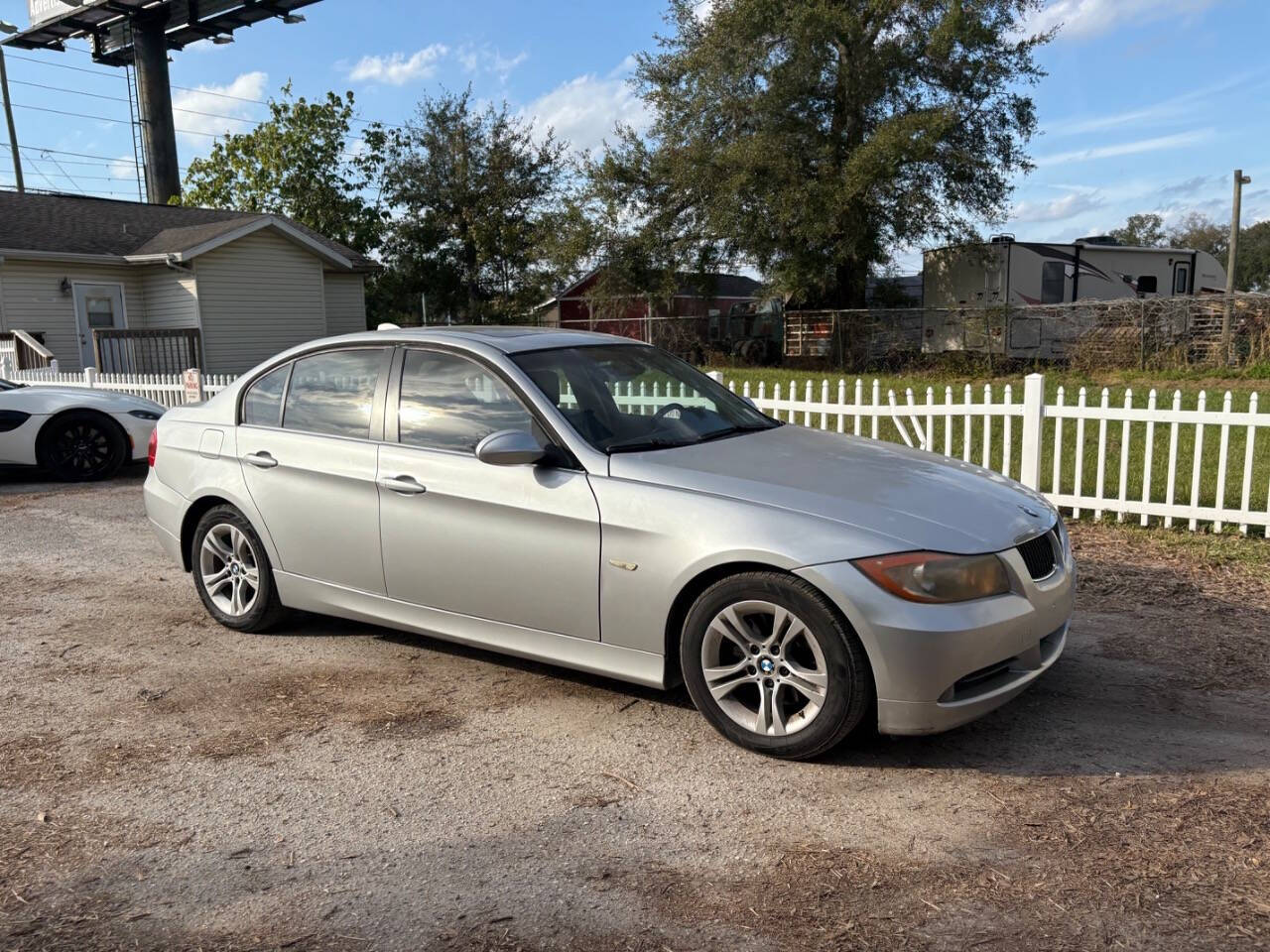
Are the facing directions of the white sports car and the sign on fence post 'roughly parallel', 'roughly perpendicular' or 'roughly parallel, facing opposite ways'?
roughly perpendicular

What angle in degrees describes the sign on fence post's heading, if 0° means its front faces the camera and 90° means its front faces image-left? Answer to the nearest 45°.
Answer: approximately 0°

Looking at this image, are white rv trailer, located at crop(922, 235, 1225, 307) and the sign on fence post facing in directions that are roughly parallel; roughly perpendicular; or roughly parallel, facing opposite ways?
roughly perpendicular

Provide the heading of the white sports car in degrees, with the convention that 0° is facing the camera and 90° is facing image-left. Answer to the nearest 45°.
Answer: approximately 270°

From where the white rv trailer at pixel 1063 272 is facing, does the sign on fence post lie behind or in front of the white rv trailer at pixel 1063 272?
behind

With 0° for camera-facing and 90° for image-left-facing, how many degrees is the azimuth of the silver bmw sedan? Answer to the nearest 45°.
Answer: approximately 315°

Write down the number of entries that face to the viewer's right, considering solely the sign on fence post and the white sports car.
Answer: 1

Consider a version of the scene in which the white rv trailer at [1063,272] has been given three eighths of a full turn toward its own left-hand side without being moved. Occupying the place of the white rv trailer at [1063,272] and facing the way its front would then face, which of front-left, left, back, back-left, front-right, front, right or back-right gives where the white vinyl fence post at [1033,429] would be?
left

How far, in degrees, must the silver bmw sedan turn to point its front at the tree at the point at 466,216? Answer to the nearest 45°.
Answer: approximately 135° to its left

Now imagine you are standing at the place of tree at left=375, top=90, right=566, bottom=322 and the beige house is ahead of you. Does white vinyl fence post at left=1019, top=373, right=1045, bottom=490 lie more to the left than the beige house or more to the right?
left

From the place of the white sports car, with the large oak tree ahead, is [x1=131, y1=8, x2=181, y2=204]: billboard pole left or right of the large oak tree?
left

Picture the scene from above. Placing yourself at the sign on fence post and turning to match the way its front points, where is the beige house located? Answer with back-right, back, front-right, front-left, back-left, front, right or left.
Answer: back

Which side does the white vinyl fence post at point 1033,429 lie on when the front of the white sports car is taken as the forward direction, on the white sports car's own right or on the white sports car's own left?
on the white sports car's own right

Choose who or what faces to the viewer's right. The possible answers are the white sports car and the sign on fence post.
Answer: the white sports car
